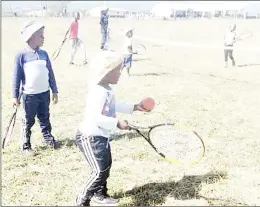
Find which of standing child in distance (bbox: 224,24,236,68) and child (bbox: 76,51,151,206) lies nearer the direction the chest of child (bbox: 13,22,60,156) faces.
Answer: the child

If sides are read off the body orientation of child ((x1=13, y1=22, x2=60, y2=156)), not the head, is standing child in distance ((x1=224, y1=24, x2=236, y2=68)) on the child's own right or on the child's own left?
on the child's own left

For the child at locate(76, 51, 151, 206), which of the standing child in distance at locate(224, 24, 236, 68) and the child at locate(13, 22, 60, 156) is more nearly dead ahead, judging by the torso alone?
the standing child in distance

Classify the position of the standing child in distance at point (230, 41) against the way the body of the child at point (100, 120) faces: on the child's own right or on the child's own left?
on the child's own left

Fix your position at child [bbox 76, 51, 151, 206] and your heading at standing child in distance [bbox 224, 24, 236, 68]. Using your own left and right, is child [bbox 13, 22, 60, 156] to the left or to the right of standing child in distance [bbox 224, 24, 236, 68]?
left
